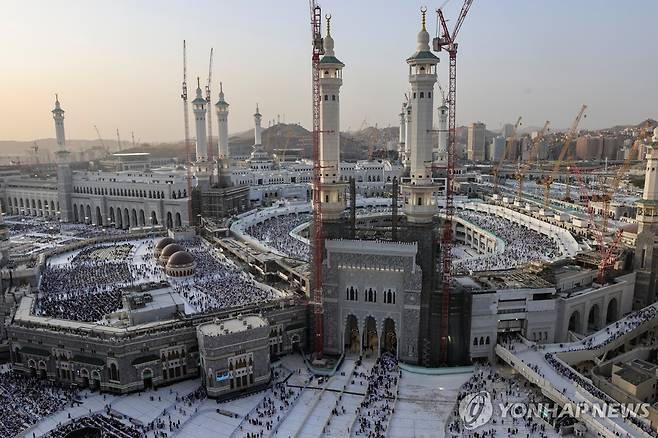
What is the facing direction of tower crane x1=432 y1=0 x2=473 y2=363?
to the viewer's right

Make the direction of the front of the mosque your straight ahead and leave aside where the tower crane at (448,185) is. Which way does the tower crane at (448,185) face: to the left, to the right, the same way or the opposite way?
to the left

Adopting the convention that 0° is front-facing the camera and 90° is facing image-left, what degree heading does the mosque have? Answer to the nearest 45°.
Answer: approximately 0°
